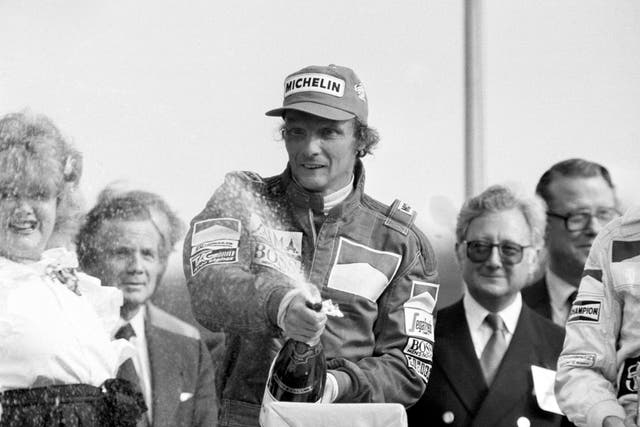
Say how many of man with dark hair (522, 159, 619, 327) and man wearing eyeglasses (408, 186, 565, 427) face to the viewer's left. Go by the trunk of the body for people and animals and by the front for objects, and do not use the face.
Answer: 0

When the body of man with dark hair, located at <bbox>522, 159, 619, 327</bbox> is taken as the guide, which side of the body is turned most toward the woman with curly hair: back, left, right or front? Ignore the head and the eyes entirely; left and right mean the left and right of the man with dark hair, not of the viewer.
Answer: right

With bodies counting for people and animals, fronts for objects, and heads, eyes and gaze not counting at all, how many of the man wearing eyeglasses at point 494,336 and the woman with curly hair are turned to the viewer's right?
0

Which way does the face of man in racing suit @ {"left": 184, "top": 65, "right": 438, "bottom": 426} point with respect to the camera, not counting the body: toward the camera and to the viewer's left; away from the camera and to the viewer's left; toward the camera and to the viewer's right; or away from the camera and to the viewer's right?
toward the camera and to the viewer's left

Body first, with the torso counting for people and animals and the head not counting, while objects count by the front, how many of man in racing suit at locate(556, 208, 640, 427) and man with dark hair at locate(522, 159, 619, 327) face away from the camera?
0

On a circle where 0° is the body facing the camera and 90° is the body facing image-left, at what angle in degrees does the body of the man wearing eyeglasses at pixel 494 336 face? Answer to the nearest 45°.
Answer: approximately 0°

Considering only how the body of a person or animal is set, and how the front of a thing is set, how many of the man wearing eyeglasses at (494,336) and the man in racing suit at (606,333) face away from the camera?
0

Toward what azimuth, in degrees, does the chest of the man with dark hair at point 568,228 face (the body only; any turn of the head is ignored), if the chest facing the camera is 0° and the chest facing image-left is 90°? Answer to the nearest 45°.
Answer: approximately 315°

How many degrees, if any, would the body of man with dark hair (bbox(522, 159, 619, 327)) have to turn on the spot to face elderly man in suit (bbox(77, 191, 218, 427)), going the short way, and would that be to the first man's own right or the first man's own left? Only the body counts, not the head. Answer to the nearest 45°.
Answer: approximately 90° to the first man's own right
